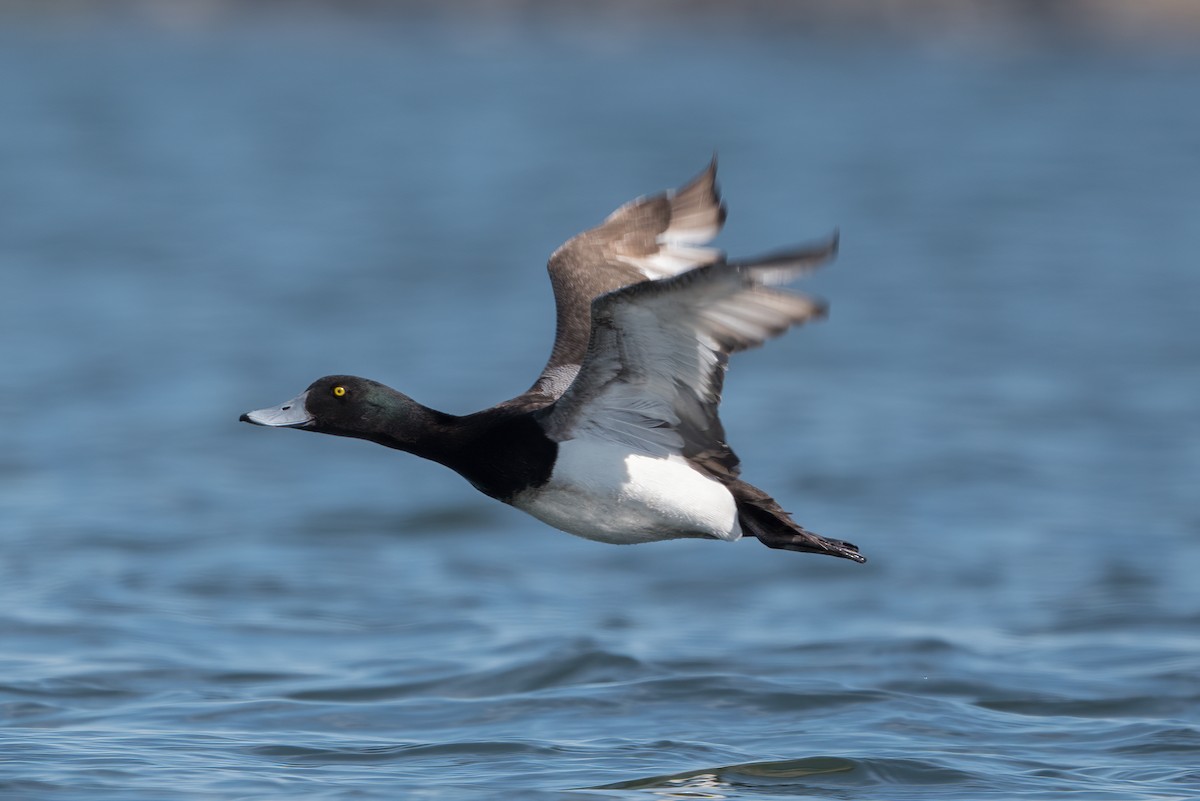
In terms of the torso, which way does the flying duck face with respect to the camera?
to the viewer's left
